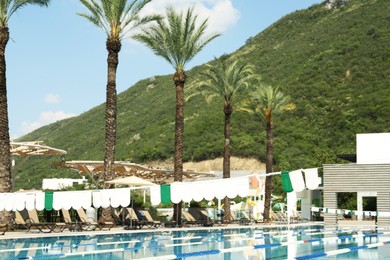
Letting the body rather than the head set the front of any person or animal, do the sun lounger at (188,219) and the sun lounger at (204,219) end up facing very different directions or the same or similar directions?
same or similar directions

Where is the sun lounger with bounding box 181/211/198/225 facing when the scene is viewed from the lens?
facing the viewer and to the right of the viewer

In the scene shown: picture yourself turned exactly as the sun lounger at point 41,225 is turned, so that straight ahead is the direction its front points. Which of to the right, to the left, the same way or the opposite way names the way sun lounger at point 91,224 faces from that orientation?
the same way

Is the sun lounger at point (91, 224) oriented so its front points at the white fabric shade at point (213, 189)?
no
